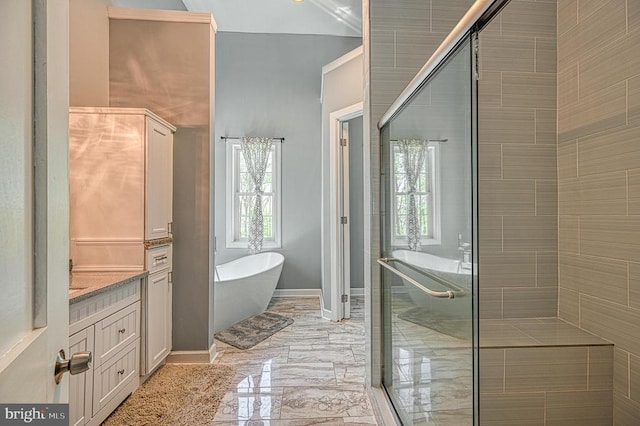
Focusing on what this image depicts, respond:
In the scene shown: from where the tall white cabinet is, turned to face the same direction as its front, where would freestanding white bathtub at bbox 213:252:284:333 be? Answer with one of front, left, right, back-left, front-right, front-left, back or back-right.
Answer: front-left

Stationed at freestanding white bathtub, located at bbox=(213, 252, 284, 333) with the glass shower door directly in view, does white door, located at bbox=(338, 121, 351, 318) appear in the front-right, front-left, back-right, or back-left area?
front-left

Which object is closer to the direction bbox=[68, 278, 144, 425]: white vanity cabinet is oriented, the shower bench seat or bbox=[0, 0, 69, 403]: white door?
the shower bench seat

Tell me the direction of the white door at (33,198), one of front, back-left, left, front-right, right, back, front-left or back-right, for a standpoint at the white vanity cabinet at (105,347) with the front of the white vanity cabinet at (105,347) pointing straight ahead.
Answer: front-right

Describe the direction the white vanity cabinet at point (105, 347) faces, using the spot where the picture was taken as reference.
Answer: facing the viewer and to the right of the viewer

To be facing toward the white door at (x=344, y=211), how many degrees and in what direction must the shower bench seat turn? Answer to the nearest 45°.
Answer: approximately 135° to its right

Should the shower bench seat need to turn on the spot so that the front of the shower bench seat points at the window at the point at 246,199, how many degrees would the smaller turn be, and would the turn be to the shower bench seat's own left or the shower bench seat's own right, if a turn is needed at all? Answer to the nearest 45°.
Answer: approximately 135° to the shower bench seat's own right

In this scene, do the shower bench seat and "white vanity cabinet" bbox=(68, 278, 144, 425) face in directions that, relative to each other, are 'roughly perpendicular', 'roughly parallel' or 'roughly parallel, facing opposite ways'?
roughly perpendicular

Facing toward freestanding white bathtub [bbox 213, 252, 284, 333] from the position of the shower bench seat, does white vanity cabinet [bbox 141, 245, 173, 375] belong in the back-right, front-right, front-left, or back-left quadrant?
front-left

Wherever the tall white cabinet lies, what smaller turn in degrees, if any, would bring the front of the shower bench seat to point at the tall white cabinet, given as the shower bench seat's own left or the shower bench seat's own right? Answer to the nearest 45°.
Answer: approximately 90° to the shower bench seat's own right

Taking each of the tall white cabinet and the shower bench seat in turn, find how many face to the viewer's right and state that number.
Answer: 1

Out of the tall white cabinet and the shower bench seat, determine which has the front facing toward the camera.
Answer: the shower bench seat

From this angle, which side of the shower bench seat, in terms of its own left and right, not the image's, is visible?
front
